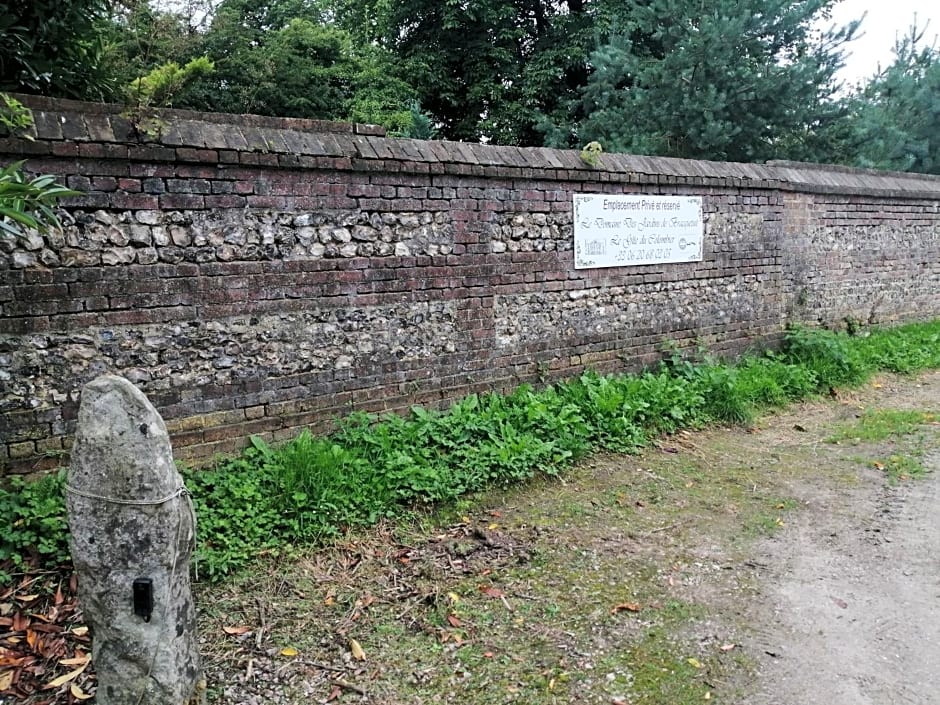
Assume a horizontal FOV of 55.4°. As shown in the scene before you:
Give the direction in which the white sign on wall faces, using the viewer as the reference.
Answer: facing the viewer and to the right of the viewer

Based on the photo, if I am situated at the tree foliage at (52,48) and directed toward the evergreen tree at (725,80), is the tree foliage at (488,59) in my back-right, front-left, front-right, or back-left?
front-left

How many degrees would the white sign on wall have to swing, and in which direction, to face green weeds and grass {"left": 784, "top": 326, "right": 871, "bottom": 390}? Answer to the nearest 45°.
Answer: approximately 90° to its left

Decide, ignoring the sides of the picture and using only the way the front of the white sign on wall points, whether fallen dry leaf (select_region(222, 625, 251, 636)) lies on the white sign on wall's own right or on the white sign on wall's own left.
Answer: on the white sign on wall's own right

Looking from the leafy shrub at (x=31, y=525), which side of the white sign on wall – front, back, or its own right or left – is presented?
right

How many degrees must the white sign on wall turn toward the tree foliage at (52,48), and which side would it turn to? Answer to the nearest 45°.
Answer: approximately 90° to its right

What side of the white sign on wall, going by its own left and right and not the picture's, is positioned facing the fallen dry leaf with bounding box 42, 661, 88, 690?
right

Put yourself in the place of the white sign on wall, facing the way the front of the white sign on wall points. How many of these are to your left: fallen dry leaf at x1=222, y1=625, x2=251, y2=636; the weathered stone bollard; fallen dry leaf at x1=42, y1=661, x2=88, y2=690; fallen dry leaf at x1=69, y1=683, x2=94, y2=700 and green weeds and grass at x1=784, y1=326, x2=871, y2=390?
1

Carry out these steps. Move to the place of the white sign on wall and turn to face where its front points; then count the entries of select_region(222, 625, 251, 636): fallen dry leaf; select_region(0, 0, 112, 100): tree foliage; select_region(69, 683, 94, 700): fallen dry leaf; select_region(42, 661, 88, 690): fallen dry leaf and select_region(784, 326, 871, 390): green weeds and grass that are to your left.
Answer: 1

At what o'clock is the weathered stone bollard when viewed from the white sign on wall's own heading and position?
The weathered stone bollard is roughly at 2 o'clock from the white sign on wall.

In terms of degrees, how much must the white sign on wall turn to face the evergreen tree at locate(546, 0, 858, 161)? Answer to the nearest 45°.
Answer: approximately 135° to its left

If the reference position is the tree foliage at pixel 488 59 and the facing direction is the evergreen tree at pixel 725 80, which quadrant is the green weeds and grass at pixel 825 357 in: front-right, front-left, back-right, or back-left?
front-right
